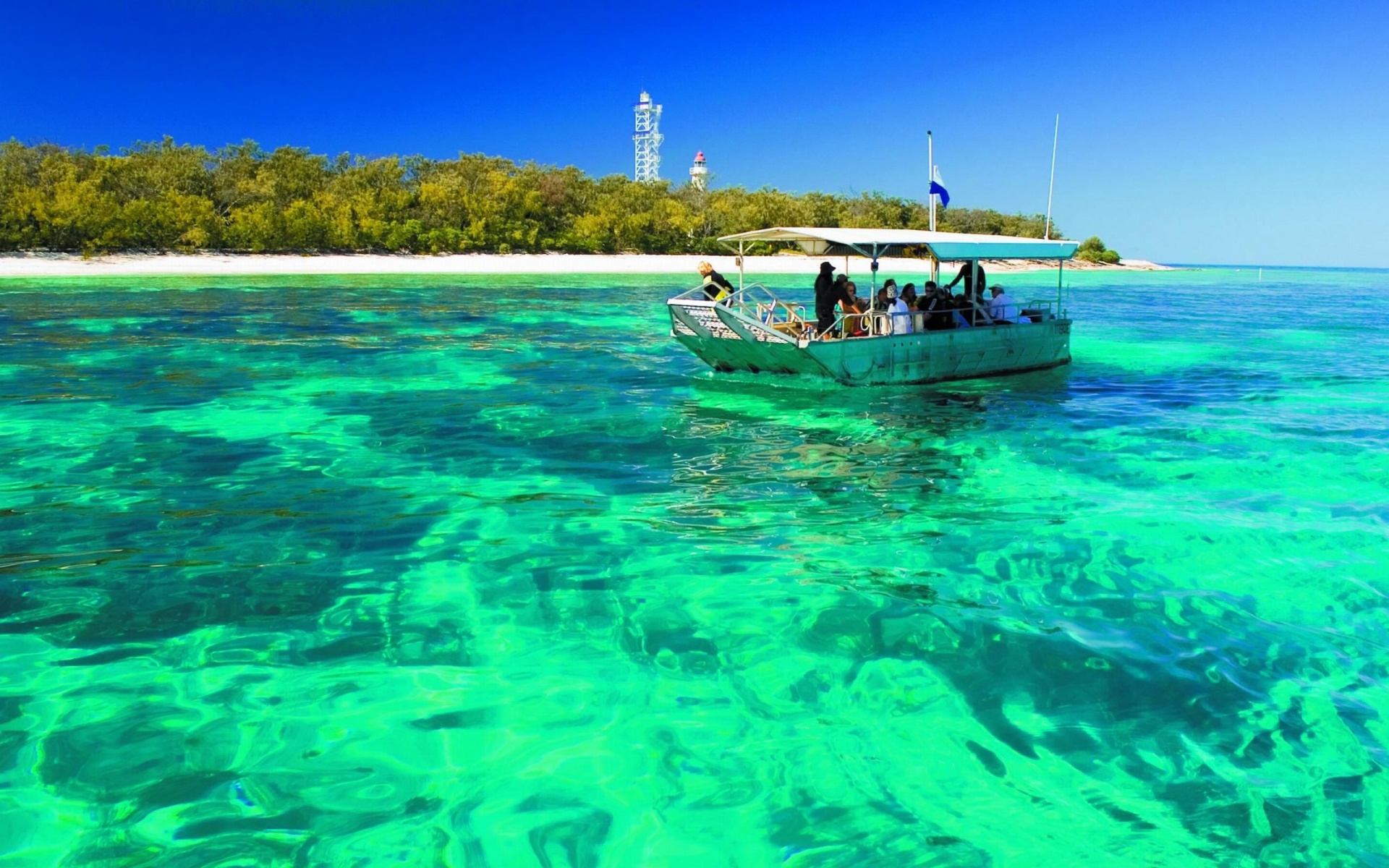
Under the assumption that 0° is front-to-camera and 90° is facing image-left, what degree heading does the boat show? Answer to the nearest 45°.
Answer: approximately 45°

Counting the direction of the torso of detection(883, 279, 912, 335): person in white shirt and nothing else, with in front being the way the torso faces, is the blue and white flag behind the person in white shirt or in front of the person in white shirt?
behind
